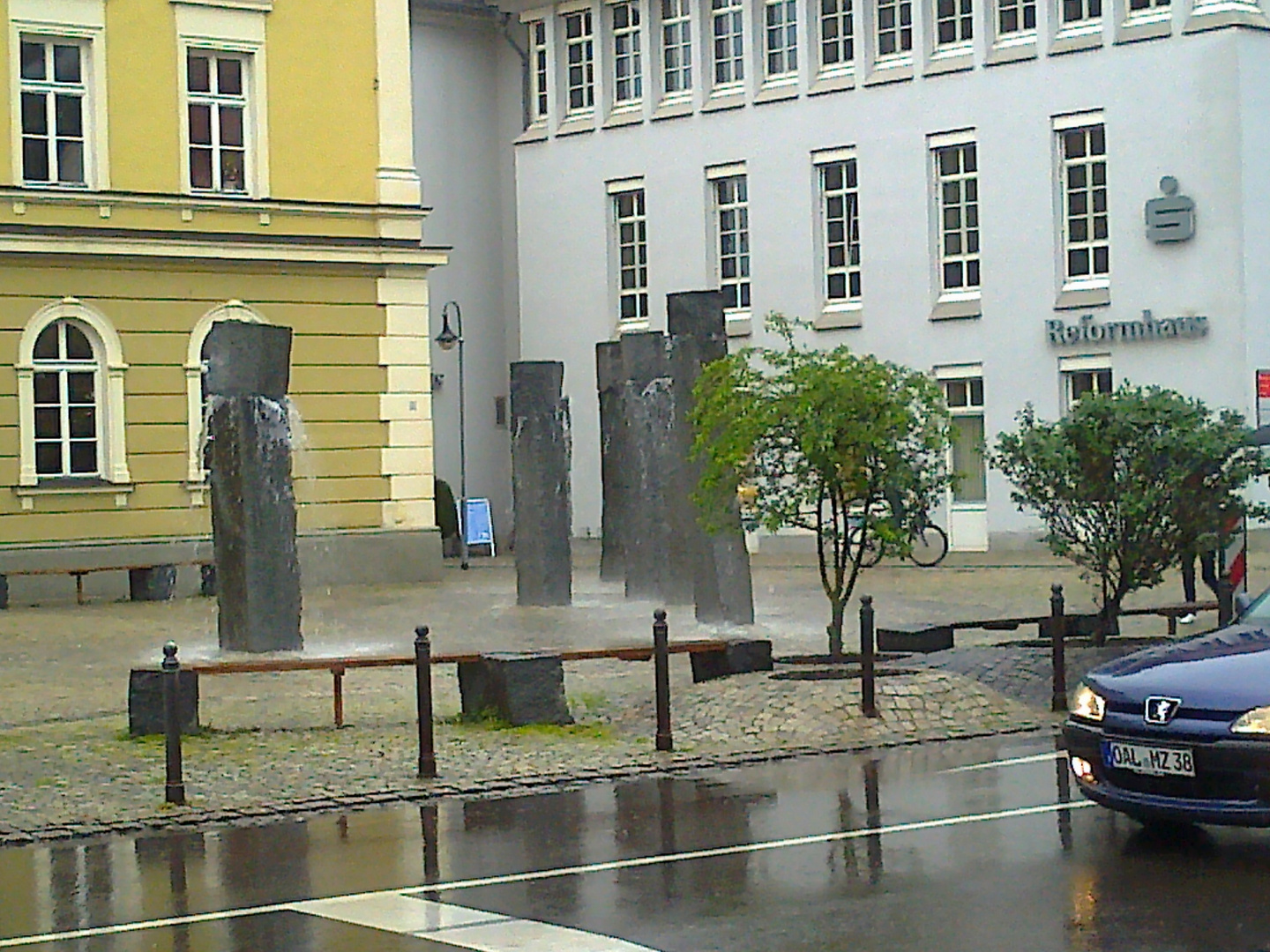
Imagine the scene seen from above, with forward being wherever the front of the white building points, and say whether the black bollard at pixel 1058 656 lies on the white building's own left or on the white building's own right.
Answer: on the white building's own left

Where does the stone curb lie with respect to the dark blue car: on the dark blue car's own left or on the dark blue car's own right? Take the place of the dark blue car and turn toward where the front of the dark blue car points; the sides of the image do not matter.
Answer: on the dark blue car's own right

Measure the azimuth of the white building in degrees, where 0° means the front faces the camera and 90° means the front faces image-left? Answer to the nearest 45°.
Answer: approximately 45°

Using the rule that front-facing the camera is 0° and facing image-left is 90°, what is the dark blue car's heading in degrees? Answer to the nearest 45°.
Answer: approximately 45°

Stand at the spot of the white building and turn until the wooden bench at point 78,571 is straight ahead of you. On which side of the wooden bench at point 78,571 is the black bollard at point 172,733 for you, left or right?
left
